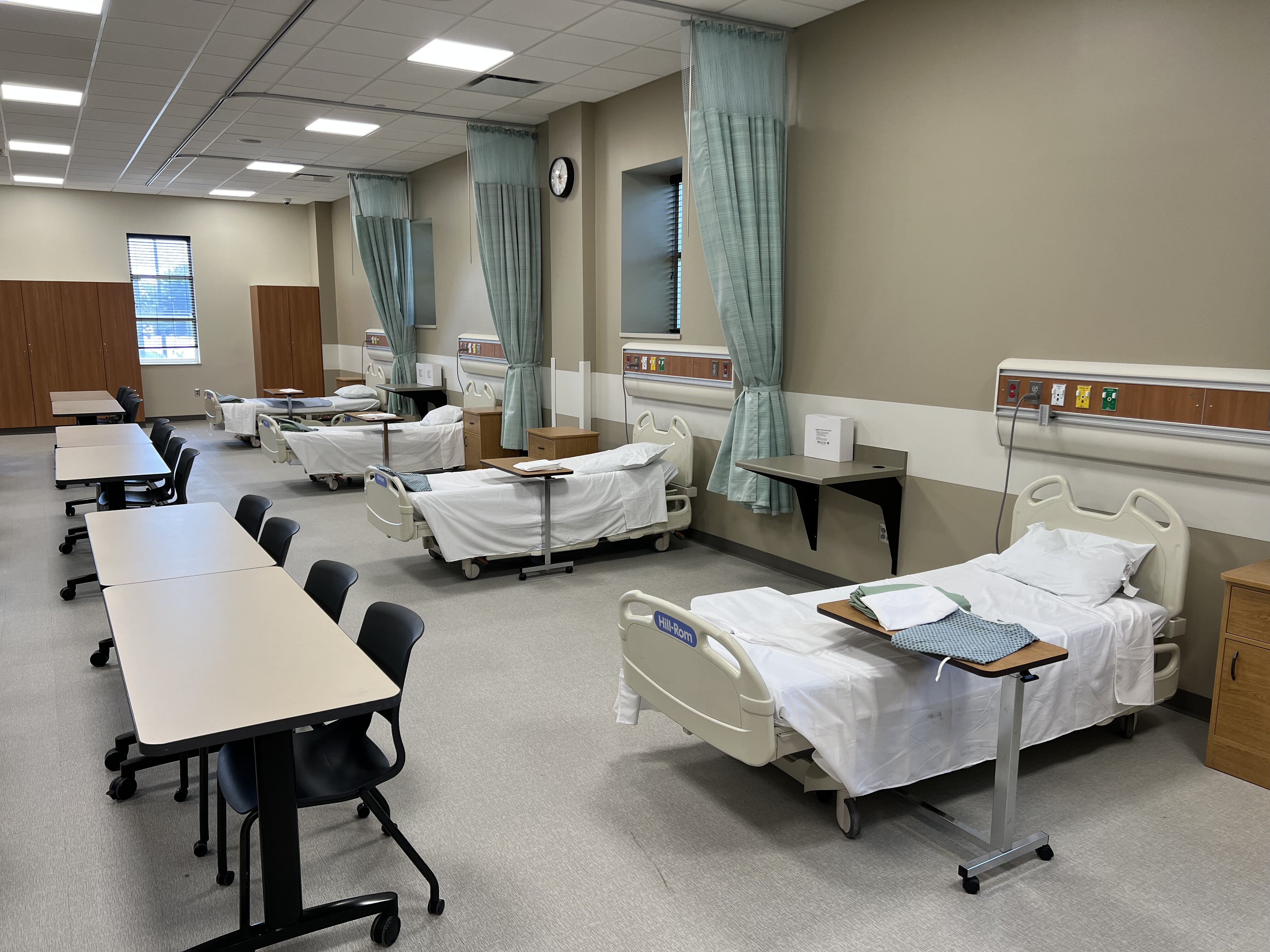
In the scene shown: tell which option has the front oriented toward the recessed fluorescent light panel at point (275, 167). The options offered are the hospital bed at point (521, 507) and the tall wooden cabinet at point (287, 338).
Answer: the tall wooden cabinet

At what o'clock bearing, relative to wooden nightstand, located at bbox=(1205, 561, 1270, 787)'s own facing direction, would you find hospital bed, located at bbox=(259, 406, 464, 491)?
The hospital bed is roughly at 2 o'clock from the wooden nightstand.

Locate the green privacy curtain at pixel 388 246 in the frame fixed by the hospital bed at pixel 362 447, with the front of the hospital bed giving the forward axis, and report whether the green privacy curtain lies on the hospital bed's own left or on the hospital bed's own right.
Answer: on the hospital bed's own right

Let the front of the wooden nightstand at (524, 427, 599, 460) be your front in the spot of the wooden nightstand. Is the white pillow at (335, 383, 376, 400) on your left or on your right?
on your right

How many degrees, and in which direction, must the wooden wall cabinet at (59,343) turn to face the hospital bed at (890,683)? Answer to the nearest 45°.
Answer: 0° — it already faces it

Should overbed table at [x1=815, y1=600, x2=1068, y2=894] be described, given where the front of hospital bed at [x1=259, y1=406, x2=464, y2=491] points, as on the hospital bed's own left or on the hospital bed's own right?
on the hospital bed's own left

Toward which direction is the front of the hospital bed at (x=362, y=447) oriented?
to the viewer's left

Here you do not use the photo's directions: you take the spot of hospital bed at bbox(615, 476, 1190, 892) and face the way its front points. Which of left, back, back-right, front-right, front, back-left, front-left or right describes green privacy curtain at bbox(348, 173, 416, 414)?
right

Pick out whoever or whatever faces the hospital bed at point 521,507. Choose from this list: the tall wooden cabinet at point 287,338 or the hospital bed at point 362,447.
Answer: the tall wooden cabinet

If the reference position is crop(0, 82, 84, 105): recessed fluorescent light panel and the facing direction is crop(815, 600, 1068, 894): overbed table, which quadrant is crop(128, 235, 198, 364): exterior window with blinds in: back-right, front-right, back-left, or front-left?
back-left

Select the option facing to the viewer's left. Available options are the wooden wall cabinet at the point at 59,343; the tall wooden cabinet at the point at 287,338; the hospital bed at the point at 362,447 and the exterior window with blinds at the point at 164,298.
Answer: the hospital bed

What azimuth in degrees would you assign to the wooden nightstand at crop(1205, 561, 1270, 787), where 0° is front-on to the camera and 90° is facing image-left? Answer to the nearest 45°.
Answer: approximately 45°

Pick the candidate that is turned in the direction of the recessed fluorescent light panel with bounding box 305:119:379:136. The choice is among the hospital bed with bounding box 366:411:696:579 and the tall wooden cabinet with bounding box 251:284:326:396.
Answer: the tall wooden cabinet

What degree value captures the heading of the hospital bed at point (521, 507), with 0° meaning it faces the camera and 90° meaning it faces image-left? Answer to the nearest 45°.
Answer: approximately 45°

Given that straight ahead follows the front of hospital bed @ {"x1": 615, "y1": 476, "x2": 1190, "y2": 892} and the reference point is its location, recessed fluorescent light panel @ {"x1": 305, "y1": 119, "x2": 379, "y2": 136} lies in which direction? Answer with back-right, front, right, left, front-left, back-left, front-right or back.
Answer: right

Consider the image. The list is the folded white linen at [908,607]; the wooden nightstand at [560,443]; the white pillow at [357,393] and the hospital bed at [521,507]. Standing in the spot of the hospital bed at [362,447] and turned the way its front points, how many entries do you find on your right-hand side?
1

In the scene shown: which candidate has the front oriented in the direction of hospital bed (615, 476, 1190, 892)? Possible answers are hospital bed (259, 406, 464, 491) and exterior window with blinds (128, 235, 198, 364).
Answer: the exterior window with blinds

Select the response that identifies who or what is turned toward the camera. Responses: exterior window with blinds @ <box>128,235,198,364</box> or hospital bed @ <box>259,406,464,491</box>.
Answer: the exterior window with blinds

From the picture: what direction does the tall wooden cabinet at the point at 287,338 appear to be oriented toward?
toward the camera

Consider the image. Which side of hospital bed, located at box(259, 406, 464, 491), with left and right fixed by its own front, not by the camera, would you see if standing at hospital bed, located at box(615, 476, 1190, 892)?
left

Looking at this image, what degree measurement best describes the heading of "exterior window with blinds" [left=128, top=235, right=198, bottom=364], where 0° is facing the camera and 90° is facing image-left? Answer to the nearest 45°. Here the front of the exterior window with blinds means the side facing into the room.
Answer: approximately 0°

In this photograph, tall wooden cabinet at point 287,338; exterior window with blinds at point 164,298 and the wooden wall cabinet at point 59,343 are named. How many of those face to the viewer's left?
0
